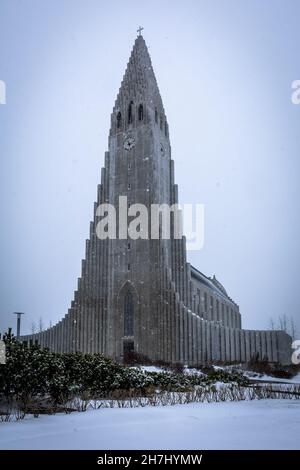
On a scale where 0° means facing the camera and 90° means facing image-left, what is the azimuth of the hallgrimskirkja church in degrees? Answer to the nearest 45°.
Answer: approximately 45°

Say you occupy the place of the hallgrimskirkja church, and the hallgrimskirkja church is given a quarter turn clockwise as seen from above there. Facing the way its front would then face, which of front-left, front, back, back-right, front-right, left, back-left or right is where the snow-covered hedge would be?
back-left
